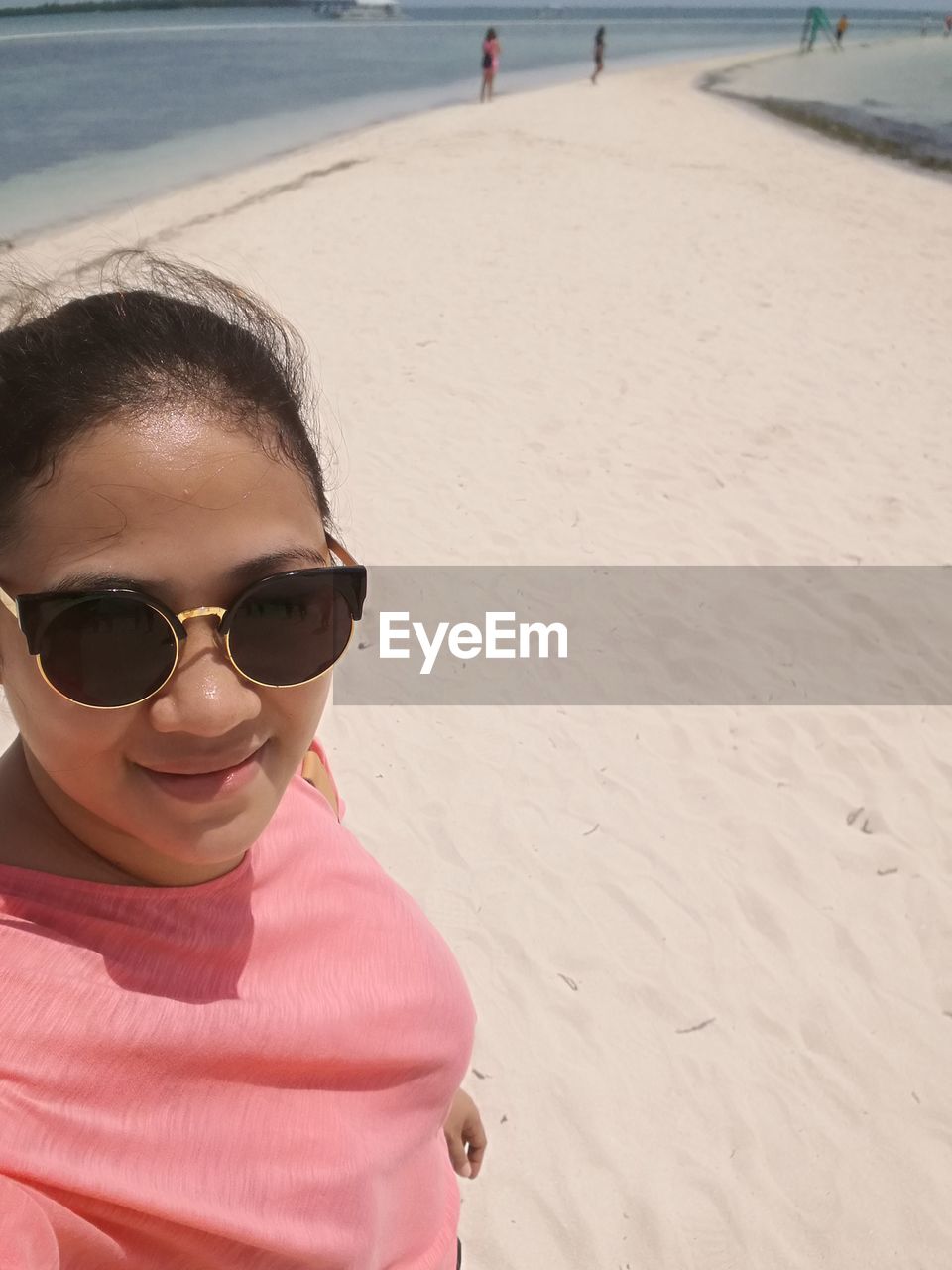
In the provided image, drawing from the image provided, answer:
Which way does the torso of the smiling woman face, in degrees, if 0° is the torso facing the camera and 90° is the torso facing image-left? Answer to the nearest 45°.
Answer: approximately 0°
